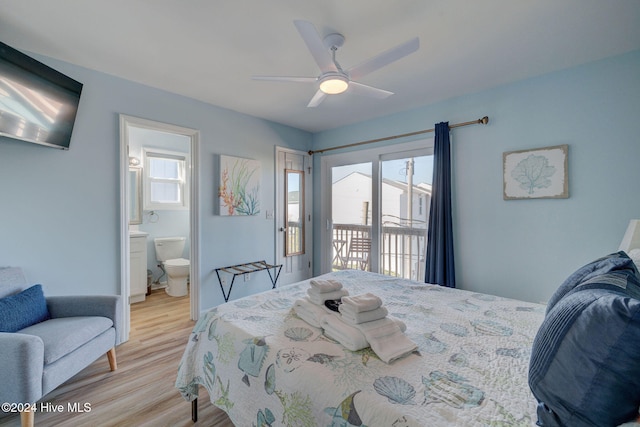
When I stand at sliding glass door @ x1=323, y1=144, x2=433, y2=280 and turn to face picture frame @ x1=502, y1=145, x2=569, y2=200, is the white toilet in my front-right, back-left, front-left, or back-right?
back-right

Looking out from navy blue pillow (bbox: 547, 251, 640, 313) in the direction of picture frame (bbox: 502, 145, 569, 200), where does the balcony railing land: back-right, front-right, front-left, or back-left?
front-left

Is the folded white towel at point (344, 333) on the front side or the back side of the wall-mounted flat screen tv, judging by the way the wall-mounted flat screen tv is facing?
on the front side

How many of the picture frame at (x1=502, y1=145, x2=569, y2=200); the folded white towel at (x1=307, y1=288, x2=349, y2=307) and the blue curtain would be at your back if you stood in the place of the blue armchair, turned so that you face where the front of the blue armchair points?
0

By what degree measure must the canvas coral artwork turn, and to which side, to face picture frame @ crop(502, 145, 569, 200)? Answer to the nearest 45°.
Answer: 0° — it already faces it

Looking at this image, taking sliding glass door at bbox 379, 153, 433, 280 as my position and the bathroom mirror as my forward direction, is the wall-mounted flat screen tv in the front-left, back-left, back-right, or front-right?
front-left

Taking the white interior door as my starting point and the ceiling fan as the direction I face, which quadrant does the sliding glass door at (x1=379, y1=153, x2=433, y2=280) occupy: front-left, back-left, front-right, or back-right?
front-left

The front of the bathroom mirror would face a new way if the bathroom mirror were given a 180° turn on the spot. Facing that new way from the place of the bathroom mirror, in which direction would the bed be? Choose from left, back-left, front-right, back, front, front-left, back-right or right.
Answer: back

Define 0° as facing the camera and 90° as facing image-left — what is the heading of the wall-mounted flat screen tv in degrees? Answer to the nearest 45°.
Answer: approximately 315°

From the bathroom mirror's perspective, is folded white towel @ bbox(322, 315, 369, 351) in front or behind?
in front

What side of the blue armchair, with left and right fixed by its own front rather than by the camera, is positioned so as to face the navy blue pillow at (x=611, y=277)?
front

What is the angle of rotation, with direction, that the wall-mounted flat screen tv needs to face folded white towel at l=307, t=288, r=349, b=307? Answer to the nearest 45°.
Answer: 0° — it already faces it

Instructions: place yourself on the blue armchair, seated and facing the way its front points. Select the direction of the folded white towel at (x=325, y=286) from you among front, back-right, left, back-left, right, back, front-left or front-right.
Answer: front

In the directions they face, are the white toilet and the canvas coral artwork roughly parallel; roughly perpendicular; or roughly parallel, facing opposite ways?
roughly parallel

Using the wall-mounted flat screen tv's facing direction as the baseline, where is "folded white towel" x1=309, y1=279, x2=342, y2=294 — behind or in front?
in front
